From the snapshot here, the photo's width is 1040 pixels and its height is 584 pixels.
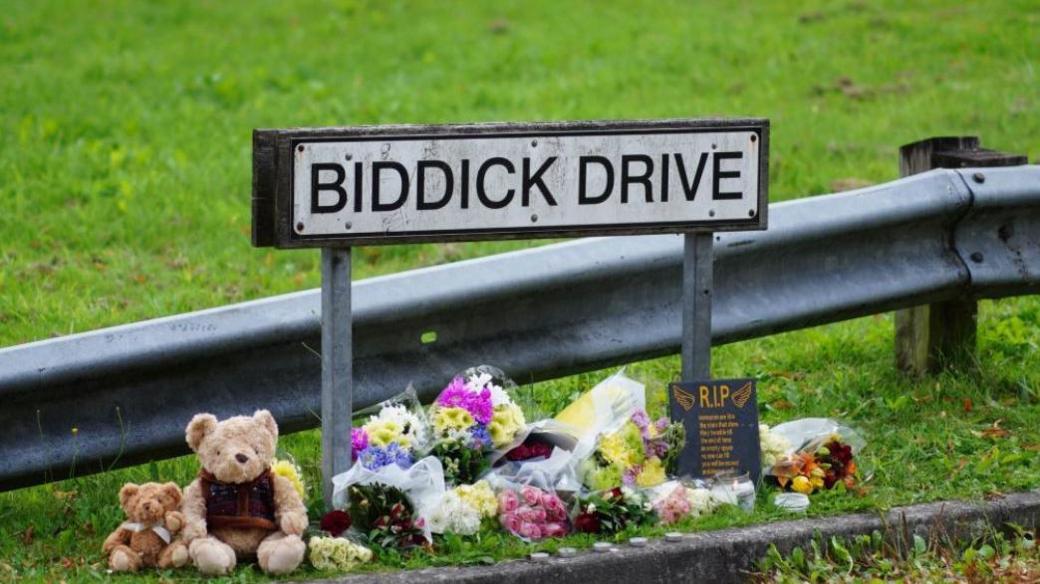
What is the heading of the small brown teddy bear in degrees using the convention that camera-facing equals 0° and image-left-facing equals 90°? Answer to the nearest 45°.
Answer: approximately 0°

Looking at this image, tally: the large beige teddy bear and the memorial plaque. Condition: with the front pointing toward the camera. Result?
2

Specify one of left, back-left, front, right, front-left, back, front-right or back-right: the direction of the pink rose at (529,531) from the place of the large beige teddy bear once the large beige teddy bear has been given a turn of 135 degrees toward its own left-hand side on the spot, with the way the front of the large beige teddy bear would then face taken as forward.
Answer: front-right

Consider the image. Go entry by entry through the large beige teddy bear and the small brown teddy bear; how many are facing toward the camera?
2

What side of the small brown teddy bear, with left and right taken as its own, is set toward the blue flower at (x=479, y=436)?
left
